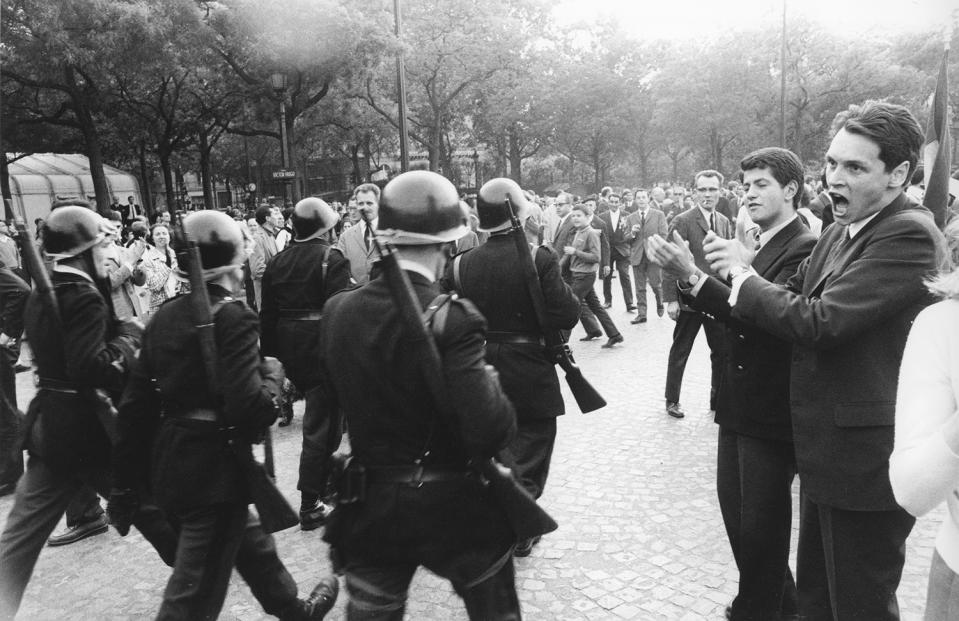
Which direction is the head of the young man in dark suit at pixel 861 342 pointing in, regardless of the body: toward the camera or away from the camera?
toward the camera

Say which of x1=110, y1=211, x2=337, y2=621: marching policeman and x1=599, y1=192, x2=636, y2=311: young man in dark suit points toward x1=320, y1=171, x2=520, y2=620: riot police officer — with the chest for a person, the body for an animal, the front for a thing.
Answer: the young man in dark suit

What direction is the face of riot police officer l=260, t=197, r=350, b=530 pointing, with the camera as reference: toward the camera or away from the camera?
away from the camera

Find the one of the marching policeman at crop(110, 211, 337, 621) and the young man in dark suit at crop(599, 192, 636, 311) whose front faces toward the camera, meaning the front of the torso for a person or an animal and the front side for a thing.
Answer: the young man in dark suit

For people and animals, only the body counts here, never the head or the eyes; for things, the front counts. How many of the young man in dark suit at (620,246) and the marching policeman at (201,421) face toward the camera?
1

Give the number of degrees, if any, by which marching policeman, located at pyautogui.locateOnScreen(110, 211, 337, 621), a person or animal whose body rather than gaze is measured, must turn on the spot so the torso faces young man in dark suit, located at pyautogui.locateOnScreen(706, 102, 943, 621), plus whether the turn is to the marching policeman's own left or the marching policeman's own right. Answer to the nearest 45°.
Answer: approximately 90° to the marching policeman's own right

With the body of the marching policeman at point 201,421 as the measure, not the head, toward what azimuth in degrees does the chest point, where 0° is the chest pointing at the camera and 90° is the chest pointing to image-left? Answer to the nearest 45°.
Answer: approximately 225°

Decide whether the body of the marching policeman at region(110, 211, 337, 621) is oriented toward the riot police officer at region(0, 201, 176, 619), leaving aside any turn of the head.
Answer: no

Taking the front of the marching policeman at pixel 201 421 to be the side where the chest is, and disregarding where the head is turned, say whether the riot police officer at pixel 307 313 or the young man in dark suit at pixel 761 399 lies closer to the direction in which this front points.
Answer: the riot police officer

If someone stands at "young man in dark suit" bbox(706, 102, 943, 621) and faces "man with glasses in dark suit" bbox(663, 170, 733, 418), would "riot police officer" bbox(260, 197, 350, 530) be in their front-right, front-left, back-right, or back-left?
front-left

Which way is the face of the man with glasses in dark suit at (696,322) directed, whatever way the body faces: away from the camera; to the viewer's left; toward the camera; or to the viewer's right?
toward the camera

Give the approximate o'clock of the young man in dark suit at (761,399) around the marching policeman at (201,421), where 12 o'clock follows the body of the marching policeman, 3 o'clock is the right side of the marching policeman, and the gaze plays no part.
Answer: The young man in dark suit is roughly at 2 o'clock from the marching policeman.

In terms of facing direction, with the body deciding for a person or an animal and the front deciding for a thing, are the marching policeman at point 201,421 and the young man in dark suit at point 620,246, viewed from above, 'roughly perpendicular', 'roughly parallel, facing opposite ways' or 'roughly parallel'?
roughly parallel, facing opposite ways

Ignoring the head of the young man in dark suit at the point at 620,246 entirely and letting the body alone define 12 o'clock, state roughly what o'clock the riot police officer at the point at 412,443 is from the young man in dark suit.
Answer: The riot police officer is roughly at 12 o'clock from the young man in dark suit.

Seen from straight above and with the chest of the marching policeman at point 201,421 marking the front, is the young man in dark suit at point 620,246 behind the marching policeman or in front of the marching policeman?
in front

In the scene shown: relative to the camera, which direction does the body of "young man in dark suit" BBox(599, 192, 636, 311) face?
toward the camera

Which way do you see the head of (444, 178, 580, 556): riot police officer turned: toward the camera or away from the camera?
away from the camera

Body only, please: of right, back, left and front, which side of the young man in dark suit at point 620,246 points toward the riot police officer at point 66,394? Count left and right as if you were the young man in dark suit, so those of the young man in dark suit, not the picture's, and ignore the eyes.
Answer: front
